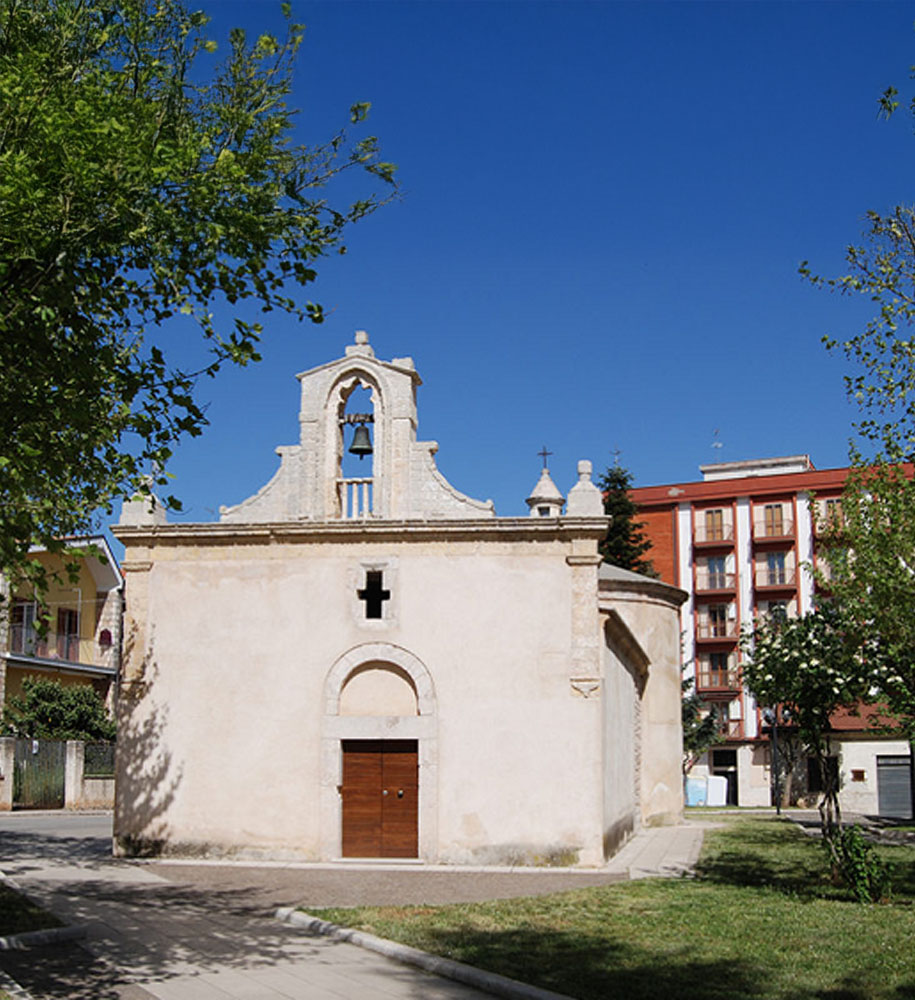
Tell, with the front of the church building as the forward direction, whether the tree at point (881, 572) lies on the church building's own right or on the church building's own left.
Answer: on the church building's own left

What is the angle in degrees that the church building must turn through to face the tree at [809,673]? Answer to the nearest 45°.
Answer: approximately 45° to its left

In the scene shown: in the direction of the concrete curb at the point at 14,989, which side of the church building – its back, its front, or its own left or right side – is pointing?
front

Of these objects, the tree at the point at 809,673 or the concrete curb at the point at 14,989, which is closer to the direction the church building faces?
the concrete curb

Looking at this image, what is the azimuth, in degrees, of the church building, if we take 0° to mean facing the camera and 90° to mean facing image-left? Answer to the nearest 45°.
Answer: approximately 0°

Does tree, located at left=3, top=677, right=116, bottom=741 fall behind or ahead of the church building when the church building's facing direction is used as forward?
behind

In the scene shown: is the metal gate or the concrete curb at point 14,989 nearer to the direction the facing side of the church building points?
the concrete curb

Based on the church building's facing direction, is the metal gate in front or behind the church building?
behind
